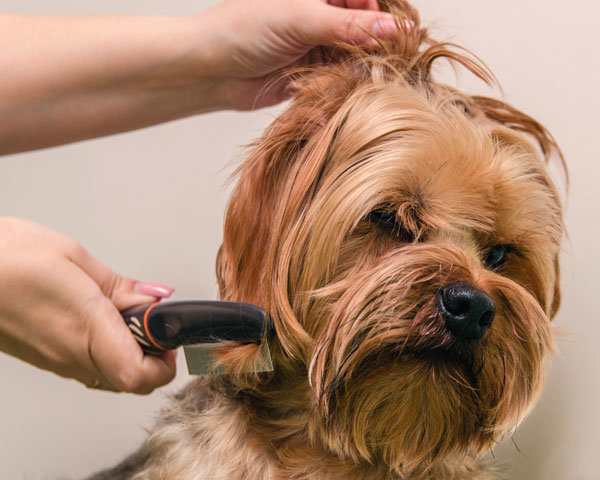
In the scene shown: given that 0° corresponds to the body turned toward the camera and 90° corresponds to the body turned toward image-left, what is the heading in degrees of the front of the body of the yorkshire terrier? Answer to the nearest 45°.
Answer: approximately 315°
